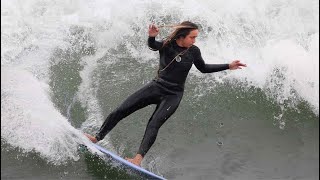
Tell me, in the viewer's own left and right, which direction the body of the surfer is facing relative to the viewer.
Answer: facing the viewer
